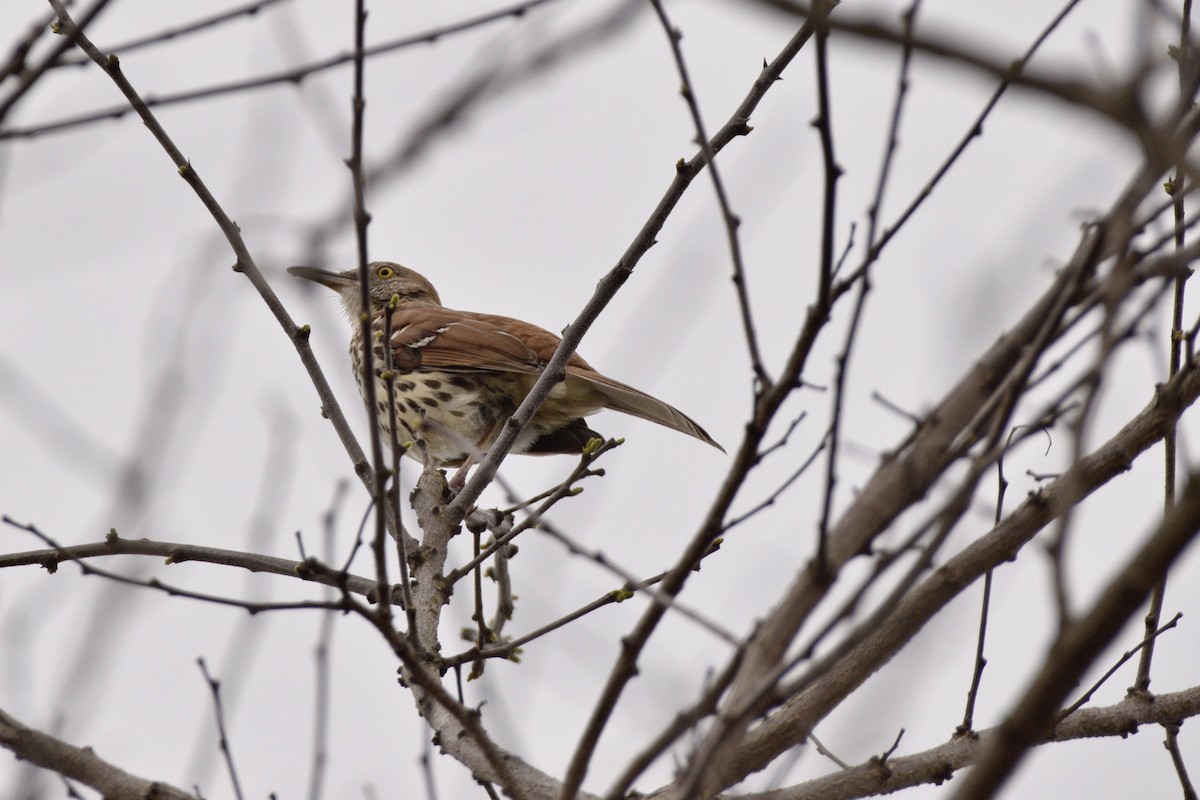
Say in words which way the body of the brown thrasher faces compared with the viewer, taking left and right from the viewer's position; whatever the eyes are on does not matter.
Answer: facing to the left of the viewer
